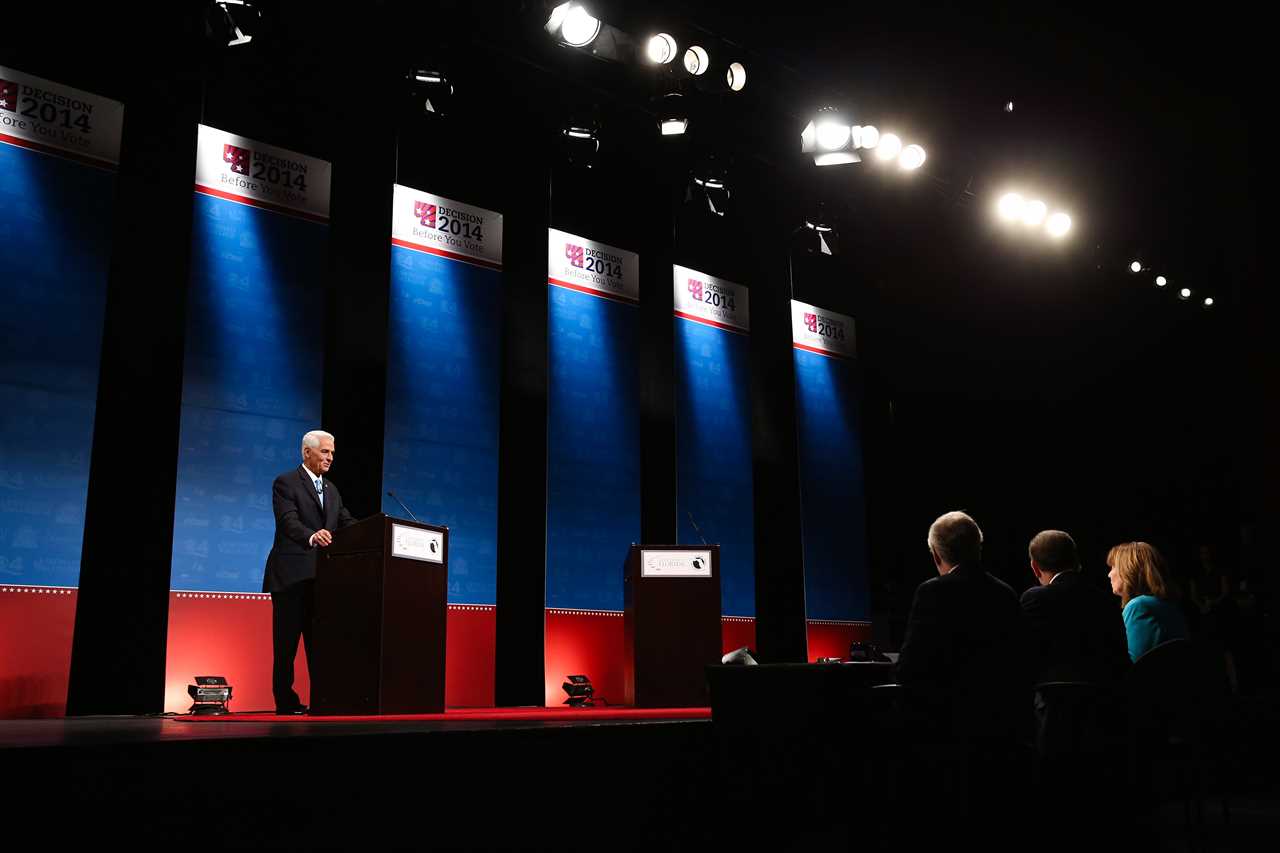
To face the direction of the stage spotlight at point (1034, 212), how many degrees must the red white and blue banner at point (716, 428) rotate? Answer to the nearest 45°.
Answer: approximately 45° to its left

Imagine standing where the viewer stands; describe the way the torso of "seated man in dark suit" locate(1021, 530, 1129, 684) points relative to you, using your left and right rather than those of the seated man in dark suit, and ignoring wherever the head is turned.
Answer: facing away from the viewer and to the left of the viewer

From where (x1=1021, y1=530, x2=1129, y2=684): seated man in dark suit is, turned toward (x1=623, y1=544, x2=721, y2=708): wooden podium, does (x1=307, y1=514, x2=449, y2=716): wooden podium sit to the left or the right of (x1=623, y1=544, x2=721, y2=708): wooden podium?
left

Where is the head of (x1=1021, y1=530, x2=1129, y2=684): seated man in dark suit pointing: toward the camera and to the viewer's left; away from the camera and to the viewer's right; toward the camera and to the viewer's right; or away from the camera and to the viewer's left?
away from the camera and to the viewer's left

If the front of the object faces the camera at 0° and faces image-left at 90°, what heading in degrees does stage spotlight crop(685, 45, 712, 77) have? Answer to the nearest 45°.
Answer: approximately 45°

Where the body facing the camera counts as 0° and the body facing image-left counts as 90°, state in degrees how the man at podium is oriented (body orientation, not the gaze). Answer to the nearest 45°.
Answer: approximately 315°

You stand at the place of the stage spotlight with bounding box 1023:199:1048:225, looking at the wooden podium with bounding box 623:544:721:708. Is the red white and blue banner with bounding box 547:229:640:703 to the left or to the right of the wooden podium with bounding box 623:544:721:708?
right

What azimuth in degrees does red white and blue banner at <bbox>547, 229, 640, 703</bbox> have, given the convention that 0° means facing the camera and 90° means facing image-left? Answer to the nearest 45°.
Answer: approximately 315°
